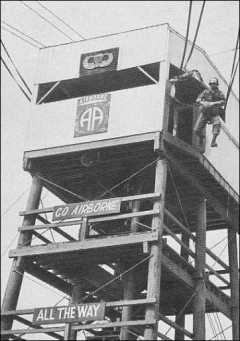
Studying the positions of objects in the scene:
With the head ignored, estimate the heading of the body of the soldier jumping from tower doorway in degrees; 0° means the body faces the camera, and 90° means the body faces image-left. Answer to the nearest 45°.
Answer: approximately 0°
